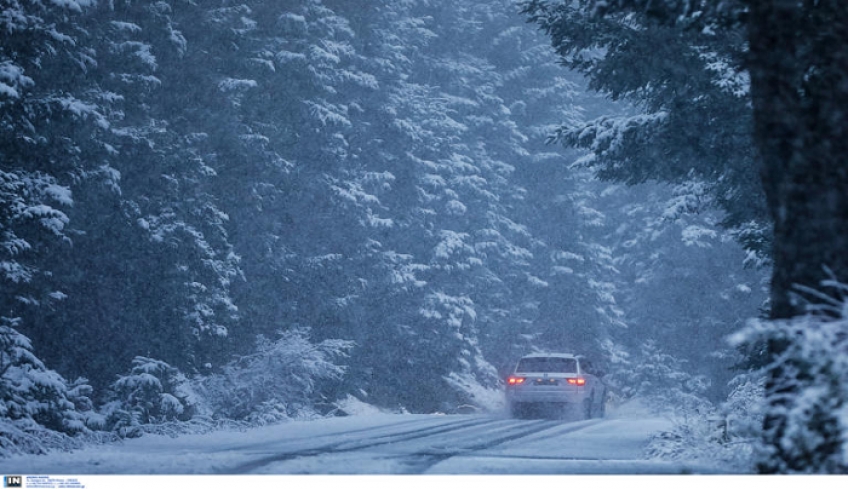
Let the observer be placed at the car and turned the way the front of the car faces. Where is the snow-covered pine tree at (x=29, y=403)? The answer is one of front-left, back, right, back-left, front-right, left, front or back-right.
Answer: back-left

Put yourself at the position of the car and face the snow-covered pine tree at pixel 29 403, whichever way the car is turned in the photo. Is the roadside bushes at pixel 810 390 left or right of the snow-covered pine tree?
left

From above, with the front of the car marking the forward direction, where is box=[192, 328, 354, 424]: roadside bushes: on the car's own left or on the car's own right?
on the car's own left

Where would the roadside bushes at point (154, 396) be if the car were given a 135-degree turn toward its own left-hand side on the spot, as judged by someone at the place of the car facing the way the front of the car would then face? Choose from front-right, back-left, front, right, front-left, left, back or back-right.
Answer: front

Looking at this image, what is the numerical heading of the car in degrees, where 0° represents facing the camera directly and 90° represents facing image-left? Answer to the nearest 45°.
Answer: approximately 180°

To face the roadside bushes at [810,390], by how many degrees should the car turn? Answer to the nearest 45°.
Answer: approximately 180°
